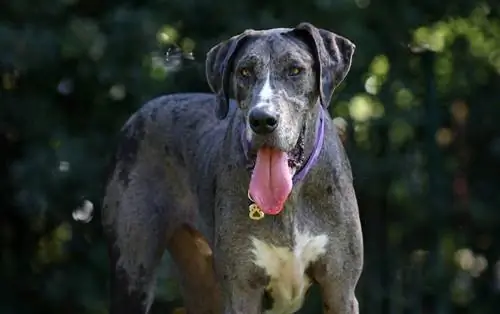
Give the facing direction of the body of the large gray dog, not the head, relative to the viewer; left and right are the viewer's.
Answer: facing the viewer and to the right of the viewer
